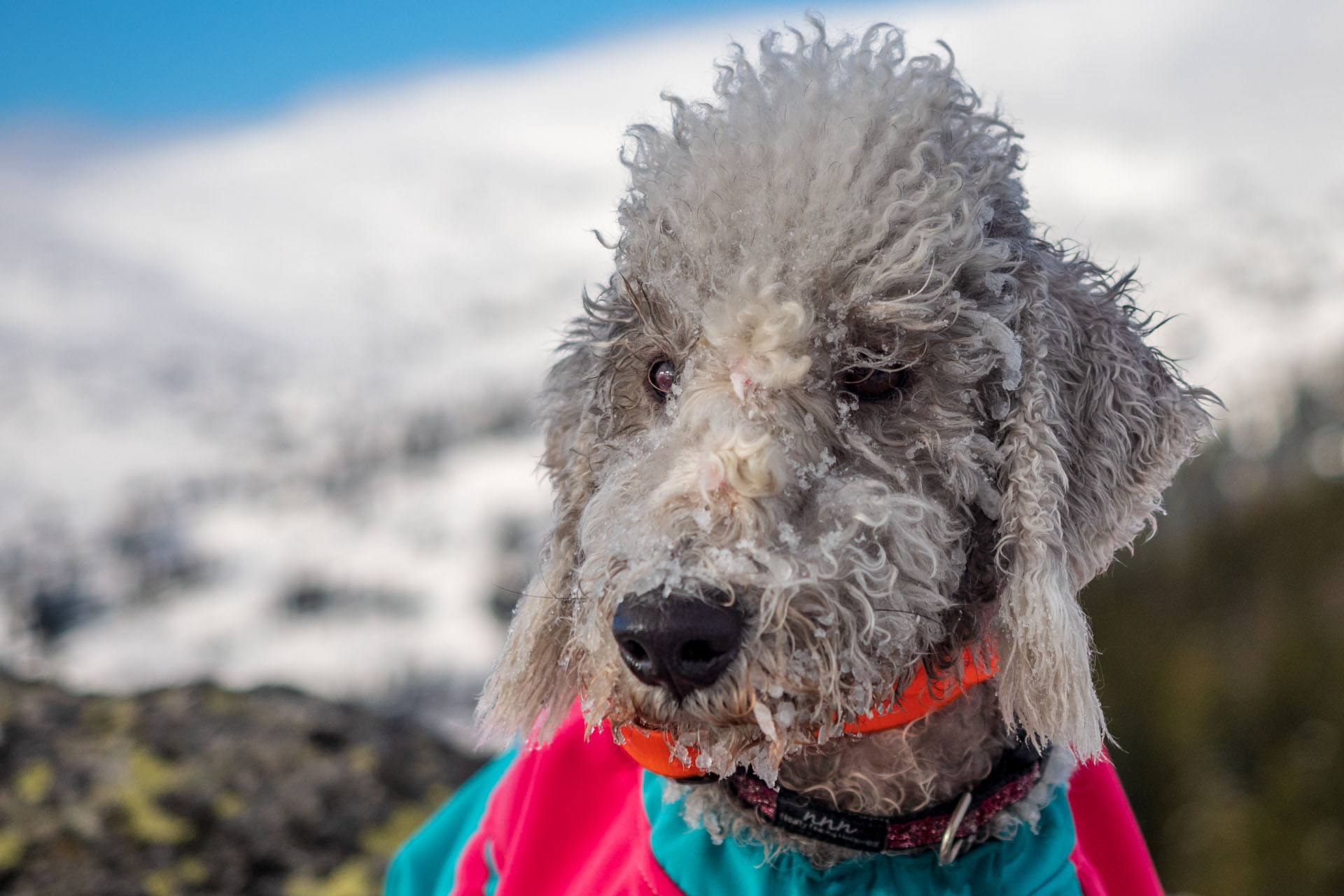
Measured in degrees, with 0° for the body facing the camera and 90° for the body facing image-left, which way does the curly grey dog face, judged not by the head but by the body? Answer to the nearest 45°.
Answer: approximately 45°
